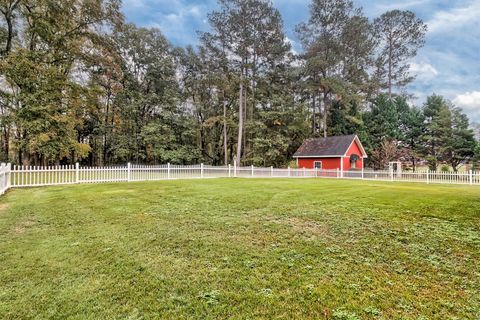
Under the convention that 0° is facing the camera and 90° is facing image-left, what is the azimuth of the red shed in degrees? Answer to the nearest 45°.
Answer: approximately 315°
